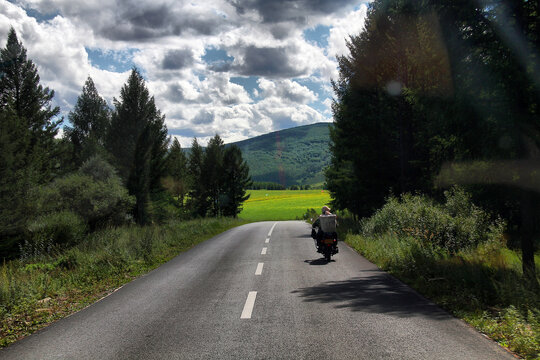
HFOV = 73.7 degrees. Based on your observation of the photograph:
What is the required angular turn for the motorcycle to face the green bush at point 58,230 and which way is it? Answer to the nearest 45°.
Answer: approximately 45° to its left

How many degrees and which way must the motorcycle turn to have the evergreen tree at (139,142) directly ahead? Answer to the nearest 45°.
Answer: approximately 45° to its left

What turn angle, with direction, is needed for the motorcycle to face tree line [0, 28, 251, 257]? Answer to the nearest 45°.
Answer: approximately 45° to its left

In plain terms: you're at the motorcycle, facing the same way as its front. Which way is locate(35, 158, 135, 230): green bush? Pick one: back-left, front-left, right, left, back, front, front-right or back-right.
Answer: front-left

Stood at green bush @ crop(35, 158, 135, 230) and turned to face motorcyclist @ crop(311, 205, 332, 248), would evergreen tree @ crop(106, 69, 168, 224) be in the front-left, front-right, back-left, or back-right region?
back-left

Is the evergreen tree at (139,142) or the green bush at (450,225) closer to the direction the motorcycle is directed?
the evergreen tree

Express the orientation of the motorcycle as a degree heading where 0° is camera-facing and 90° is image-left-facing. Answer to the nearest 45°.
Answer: approximately 180°

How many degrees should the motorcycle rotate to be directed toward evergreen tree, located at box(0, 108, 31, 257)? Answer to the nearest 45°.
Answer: approximately 45° to its left

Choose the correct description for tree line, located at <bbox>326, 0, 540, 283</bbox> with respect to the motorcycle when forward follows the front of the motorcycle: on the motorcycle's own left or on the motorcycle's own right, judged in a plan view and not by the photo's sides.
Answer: on the motorcycle's own right

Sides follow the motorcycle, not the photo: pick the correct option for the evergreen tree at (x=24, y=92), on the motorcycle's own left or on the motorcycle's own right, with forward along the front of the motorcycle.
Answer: on the motorcycle's own left

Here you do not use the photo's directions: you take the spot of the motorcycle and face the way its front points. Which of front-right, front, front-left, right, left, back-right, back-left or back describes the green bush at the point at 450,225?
right

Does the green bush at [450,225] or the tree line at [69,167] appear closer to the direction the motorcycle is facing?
the tree line
